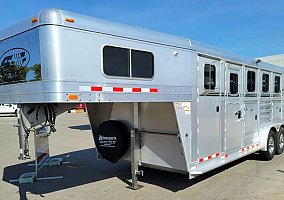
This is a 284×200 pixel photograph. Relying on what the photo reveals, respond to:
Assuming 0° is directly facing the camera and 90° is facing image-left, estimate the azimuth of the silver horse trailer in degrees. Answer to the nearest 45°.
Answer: approximately 45°

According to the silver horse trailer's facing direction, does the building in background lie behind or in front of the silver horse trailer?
behind
